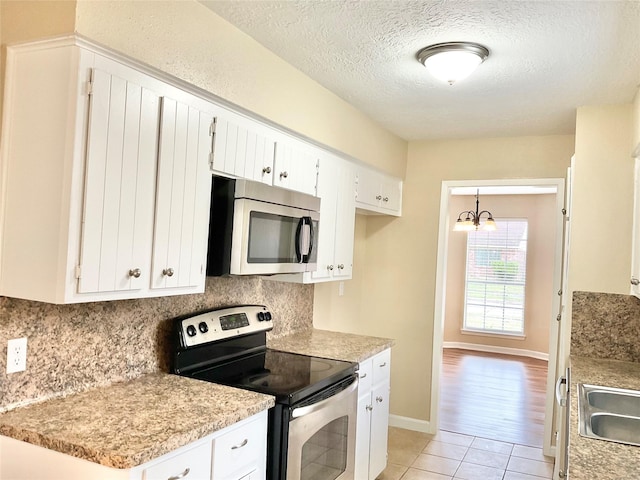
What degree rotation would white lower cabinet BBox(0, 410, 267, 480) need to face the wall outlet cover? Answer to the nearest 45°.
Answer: approximately 180°

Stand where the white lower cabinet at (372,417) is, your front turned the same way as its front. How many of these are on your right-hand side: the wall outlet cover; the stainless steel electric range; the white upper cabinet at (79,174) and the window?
3

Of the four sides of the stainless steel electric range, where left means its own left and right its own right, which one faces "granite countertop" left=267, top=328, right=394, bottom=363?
left

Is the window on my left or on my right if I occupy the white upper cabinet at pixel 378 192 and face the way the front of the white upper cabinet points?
on my left

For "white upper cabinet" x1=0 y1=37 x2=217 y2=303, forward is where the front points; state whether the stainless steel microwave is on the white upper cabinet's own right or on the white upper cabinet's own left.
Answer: on the white upper cabinet's own left
